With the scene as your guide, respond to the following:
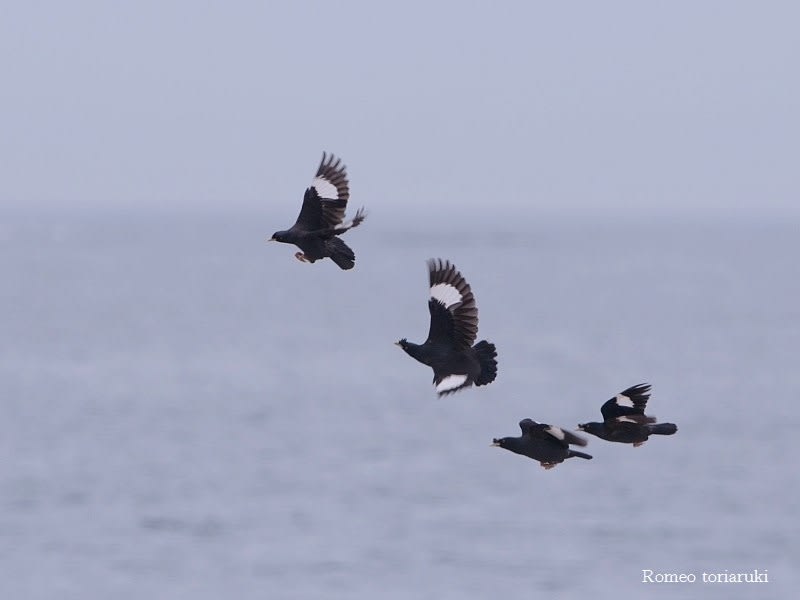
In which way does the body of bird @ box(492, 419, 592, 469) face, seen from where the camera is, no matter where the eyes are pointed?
to the viewer's left

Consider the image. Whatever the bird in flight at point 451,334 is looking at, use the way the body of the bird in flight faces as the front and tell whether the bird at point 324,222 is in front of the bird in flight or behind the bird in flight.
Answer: in front

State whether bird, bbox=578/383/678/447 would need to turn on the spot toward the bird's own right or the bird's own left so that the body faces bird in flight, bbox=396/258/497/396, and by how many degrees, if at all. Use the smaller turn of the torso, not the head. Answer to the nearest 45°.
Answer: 0° — it already faces it

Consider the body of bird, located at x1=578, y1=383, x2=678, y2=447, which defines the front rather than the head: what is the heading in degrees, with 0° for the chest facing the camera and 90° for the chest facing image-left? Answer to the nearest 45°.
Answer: approximately 90°

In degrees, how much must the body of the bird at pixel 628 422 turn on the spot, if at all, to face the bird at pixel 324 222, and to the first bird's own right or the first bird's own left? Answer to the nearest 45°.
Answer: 0° — it already faces it

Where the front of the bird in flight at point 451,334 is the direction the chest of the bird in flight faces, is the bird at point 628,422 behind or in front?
behind

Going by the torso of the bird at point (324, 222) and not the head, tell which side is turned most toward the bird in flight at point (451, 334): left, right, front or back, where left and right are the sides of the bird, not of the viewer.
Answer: back

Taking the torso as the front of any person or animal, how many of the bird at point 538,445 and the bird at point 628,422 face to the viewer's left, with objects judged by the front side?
2

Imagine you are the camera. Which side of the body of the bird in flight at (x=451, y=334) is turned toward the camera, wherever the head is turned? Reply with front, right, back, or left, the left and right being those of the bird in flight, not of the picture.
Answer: left

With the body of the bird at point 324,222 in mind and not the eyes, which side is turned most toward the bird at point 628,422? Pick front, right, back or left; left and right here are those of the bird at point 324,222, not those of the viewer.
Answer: back

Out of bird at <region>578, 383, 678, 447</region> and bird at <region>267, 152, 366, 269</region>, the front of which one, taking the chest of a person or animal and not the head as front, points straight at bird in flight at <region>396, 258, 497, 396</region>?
bird at <region>578, 383, 678, 447</region>

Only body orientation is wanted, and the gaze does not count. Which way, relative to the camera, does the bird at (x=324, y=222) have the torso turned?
to the viewer's left
